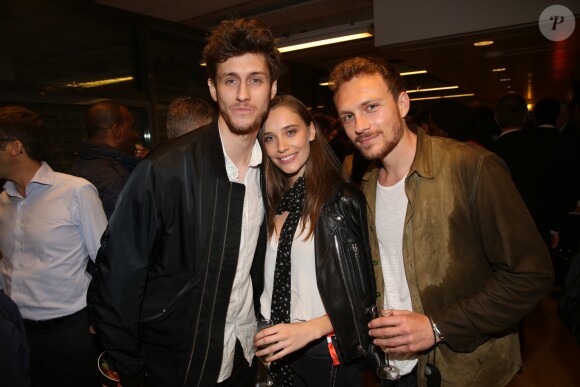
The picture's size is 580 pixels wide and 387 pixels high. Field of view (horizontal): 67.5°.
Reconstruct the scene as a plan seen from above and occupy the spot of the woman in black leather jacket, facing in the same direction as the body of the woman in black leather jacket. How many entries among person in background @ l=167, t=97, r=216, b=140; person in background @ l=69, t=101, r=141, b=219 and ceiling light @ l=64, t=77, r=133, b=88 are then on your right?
3

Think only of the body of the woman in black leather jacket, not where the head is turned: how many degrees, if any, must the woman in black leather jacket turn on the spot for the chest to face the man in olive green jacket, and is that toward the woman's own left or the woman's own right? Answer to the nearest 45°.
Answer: approximately 90° to the woman's own left

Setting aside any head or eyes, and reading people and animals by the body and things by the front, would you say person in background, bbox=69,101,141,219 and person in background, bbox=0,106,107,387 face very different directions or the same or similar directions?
very different directions

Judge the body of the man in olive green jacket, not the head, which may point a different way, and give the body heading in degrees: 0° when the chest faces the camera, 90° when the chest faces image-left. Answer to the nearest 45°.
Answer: approximately 45°
